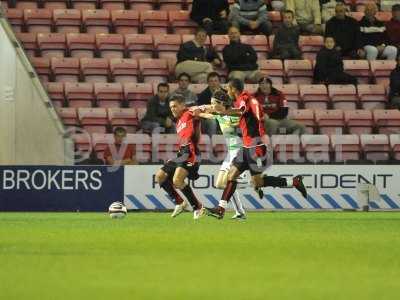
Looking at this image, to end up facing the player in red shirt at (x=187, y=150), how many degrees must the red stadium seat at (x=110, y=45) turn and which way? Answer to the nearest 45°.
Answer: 0° — it already faces them

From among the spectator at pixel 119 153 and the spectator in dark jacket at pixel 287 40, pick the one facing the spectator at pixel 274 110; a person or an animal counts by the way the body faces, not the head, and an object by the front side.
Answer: the spectator in dark jacket

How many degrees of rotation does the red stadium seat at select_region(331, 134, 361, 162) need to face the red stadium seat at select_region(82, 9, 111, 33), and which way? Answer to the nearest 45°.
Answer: approximately 90° to its right

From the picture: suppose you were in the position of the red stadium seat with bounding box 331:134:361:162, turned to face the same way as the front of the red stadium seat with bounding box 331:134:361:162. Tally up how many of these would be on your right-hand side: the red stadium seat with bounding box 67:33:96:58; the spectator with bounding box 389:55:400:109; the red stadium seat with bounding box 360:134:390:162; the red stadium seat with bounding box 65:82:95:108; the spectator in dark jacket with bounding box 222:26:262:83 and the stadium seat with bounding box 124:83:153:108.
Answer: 4

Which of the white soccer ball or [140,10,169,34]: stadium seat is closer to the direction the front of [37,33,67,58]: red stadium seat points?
the white soccer ball

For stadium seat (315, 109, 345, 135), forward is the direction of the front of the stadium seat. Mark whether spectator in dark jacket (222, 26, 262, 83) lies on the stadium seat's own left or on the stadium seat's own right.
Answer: on the stadium seat's own right
